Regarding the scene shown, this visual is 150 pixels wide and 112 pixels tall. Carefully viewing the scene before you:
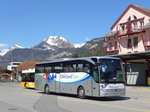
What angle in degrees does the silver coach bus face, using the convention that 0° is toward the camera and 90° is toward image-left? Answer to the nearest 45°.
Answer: approximately 315°
